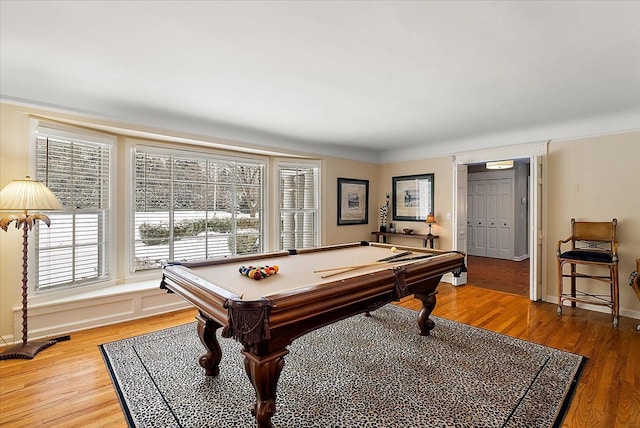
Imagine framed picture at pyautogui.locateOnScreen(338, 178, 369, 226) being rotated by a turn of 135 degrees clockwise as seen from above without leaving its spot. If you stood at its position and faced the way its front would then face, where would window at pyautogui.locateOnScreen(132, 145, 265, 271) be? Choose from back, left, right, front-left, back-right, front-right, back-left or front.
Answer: front-left

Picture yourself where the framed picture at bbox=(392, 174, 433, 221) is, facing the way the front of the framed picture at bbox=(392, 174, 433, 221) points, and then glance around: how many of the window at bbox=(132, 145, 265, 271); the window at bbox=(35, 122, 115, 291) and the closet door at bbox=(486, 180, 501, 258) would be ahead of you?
2

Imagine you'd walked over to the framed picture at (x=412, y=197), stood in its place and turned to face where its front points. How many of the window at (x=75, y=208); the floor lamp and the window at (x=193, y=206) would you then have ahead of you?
3

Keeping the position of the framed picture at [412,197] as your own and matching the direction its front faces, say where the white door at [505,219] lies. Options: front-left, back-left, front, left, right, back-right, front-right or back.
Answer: back

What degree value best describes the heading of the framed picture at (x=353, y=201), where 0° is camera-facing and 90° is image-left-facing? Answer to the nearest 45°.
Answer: approximately 315°

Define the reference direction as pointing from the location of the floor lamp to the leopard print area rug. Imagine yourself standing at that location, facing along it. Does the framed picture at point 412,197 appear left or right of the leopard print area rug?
left

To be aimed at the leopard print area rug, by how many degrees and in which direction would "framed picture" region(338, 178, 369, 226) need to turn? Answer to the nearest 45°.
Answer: approximately 45° to its right

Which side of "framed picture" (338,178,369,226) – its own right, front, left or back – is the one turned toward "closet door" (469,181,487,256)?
left

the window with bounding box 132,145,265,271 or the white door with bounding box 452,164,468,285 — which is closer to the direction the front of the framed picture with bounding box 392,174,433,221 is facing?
the window

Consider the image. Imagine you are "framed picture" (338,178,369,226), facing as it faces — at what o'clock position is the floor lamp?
The floor lamp is roughly at 3 o'clock from the framed picture.

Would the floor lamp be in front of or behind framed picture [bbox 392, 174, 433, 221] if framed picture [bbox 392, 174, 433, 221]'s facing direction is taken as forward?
in front

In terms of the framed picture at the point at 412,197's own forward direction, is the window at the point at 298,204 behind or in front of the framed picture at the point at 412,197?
in front

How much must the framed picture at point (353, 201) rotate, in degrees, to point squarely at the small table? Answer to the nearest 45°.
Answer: approximately 45° to its left

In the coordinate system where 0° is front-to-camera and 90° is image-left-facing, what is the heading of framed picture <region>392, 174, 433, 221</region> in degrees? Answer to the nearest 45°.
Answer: approximately 45°

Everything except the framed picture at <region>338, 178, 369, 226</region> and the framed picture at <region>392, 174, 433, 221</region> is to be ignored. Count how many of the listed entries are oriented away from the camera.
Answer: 0

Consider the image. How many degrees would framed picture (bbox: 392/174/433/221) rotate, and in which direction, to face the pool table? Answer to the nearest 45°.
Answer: approximately 45° to its left

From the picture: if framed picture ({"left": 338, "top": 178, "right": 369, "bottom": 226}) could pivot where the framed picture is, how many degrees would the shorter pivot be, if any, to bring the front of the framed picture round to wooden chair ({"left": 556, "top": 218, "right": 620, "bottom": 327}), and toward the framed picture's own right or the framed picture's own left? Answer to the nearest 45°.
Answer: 0° — it already faces it

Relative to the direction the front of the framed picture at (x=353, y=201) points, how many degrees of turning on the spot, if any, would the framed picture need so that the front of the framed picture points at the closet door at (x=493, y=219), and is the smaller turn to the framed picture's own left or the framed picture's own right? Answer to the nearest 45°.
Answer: approximately 90° to the framed picture's own left
